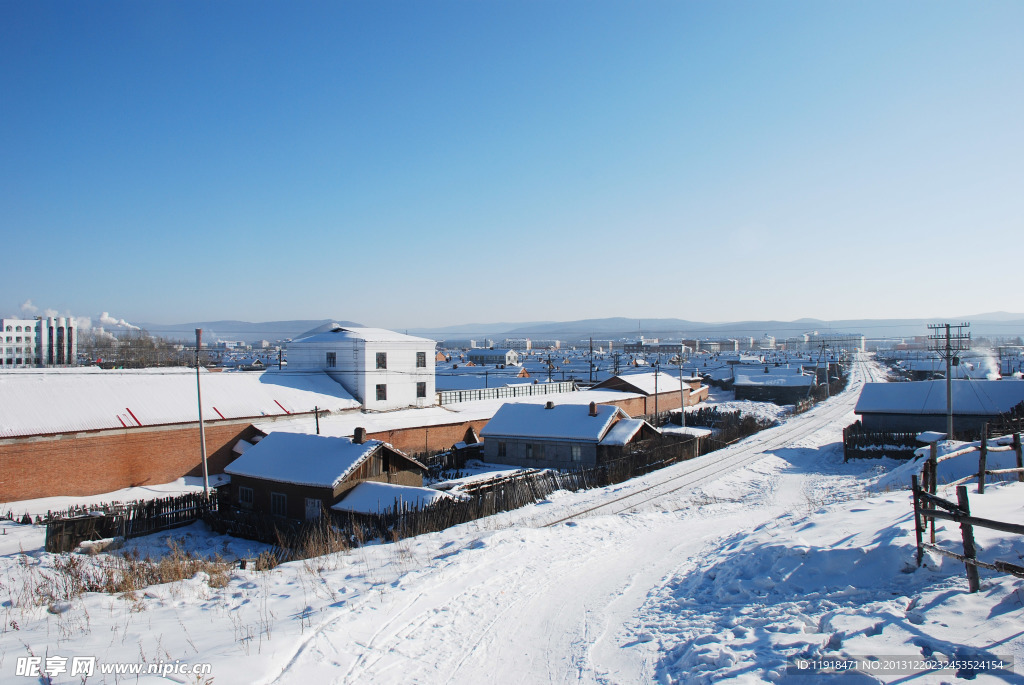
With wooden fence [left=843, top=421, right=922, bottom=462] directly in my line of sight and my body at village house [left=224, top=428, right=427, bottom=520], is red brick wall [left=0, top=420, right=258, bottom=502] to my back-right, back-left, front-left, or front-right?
back-left

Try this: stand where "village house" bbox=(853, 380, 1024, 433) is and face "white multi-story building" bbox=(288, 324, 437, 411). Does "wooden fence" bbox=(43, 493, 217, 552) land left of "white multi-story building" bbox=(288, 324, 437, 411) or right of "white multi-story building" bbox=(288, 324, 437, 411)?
left

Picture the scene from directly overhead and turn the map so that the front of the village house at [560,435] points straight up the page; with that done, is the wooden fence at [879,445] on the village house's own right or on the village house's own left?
on the village house's own left

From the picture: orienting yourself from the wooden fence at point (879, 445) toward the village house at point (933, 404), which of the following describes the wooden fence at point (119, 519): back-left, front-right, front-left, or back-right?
back-left

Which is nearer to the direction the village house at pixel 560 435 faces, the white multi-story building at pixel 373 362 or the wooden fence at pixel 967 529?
the wooden fence

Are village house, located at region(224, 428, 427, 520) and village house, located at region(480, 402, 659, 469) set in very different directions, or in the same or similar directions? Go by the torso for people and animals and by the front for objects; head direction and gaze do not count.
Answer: same or similar directions

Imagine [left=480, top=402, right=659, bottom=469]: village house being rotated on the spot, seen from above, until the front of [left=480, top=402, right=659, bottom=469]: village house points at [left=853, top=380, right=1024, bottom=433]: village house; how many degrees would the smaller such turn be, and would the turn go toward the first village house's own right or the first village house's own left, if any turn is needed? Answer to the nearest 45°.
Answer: approximately 90° to the first village house's own left

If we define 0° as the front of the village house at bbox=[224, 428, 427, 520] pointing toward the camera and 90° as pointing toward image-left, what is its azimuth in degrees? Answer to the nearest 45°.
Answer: approximately 45°

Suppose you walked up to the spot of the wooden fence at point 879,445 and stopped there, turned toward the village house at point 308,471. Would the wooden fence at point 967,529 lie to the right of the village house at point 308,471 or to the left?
left

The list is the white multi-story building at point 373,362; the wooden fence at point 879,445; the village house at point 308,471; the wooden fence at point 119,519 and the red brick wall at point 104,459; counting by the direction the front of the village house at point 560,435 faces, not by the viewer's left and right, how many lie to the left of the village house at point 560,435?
1

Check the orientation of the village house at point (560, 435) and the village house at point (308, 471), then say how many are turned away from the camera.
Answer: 0

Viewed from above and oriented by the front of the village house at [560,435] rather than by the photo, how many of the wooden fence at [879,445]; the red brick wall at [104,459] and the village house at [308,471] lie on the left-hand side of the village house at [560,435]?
1

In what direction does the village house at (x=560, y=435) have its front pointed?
toward the camera

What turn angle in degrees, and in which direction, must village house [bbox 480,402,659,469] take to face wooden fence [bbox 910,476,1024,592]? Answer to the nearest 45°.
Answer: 0° — it already faces it

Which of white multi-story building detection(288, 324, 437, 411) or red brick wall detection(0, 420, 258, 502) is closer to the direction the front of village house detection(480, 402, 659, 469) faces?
the red brick wall

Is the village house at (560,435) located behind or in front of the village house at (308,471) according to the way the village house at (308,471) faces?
behind
